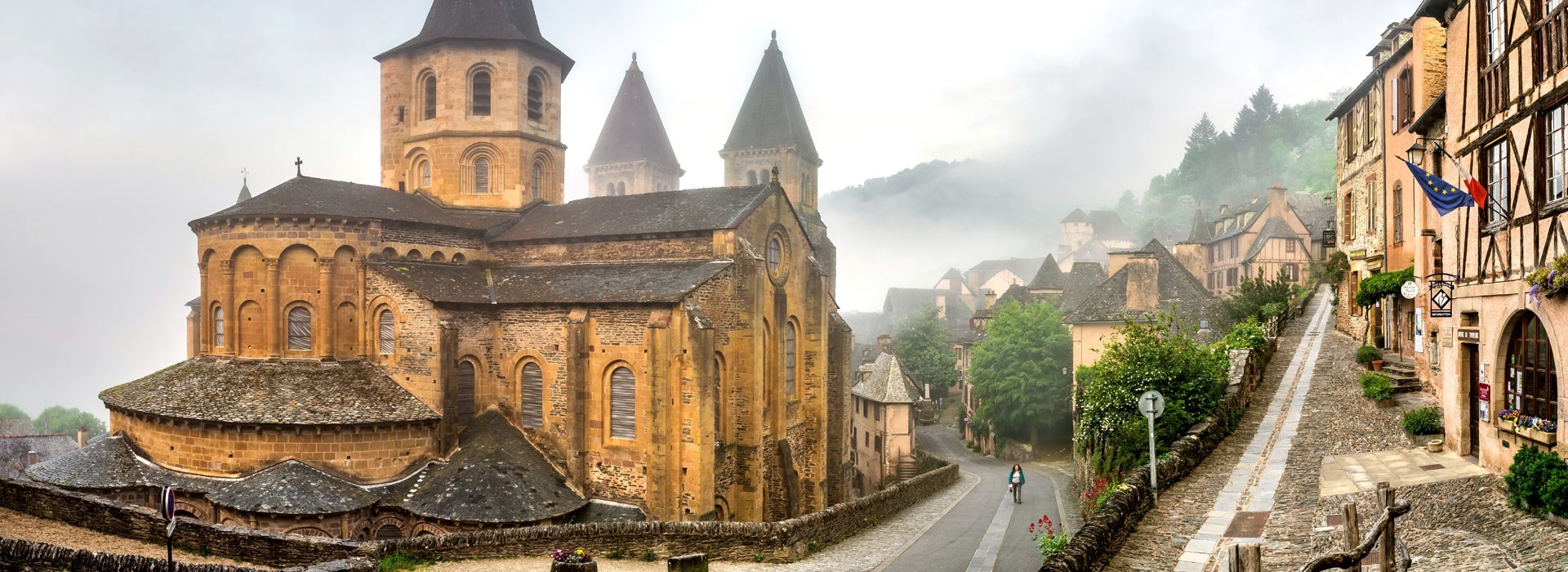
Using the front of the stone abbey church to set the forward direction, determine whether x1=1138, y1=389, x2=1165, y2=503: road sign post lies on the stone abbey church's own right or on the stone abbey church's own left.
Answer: on the stone abbey church's own right

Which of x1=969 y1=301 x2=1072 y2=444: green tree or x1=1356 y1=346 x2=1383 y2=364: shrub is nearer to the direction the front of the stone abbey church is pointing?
the green tree

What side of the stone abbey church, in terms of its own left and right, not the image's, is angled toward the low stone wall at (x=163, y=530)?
back

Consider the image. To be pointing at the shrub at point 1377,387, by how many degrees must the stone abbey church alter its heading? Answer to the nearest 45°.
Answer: approximately 90° to its right

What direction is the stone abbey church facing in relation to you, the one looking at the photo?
facing away from the viewer and to the right of the viewer

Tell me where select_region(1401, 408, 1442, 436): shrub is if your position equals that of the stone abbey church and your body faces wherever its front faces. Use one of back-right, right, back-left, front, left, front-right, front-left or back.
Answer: right

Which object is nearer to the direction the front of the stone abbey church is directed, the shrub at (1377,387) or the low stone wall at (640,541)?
the shrub

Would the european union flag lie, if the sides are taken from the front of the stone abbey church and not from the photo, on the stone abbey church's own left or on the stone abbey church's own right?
on the stone abbey church's own right

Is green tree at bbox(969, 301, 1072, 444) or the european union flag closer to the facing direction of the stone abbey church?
the green tree
